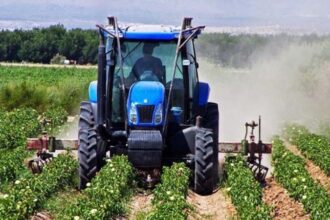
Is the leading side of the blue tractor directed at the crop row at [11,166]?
no

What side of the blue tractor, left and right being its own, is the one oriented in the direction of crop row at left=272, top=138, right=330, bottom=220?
left

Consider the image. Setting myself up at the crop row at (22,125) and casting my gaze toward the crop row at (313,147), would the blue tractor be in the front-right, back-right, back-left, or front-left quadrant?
front-right

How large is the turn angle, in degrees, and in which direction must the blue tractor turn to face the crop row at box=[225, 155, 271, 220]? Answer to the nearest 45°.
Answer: approximately 45° to its left

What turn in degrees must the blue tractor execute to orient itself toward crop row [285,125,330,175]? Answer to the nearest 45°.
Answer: approximately 135° to its left

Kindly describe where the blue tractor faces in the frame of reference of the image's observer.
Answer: facing the viewer

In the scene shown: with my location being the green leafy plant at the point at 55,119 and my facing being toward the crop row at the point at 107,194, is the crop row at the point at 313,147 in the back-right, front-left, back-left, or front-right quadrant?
front-left

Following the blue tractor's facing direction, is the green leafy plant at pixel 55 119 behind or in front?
behind

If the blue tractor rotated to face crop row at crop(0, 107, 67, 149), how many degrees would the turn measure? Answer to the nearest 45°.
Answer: approximately 135° to its right

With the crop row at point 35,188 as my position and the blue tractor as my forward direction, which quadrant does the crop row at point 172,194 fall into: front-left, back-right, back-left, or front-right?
front-right

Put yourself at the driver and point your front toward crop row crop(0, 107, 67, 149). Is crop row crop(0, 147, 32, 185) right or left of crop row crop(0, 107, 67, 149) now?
left
